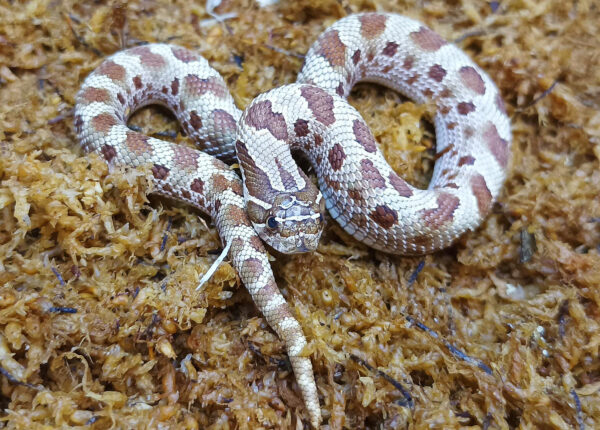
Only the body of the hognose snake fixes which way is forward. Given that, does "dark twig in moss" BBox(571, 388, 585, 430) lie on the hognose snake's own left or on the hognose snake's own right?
on the hognose snake's own left

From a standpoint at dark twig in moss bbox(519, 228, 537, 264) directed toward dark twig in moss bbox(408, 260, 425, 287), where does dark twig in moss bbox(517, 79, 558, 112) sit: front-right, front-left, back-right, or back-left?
back-right

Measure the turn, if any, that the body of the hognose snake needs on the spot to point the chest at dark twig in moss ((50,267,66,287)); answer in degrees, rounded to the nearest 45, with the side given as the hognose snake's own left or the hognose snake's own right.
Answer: approximately 45° to the hognose snake's own right

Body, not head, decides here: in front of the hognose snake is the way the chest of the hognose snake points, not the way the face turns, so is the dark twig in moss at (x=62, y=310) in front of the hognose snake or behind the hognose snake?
in front

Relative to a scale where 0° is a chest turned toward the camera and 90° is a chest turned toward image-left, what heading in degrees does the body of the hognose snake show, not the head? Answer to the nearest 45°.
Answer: approximately 0°

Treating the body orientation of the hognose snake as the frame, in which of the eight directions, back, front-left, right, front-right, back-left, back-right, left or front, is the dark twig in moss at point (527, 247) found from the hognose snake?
left

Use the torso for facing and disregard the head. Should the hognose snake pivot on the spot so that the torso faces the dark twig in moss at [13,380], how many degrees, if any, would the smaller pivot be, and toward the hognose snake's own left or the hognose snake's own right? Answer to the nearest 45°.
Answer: approximately 45° to the hognose snake's own right

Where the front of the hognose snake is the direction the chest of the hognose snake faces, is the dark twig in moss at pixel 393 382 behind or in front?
in front

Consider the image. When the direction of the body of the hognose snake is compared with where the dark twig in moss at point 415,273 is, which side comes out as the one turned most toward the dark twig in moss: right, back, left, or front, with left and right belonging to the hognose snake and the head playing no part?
front
